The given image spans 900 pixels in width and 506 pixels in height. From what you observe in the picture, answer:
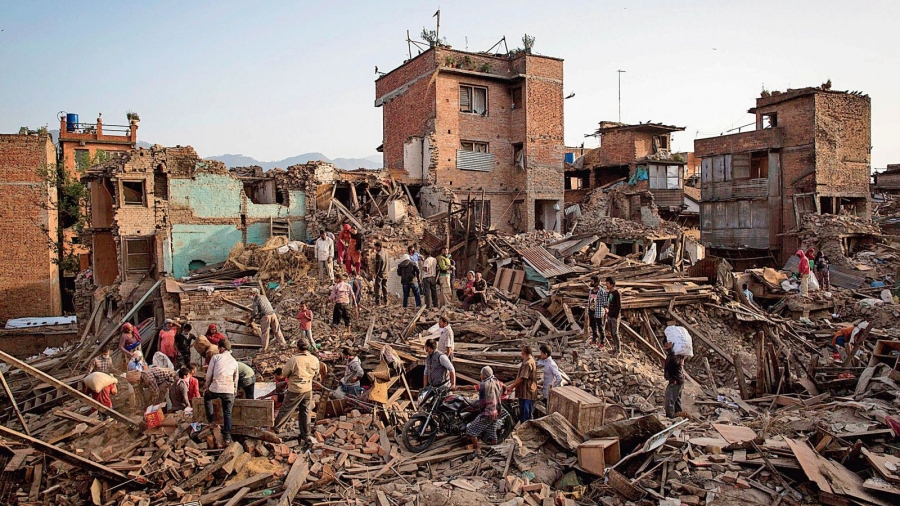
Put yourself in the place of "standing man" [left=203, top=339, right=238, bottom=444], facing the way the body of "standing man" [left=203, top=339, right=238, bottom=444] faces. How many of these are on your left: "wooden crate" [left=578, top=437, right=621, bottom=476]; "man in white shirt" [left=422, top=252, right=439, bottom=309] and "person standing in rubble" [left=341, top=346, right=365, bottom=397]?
0

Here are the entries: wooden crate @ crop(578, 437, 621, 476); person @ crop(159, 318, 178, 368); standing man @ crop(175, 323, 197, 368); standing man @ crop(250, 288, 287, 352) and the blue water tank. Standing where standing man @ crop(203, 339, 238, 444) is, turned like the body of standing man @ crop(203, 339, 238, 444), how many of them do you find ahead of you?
4

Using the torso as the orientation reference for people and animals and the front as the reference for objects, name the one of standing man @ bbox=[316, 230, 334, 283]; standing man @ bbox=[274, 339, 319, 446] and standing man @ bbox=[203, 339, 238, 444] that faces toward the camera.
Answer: standing man @ bbox=[316, 230, 334, 283]

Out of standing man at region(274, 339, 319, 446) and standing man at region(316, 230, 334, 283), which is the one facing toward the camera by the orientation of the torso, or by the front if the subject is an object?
standing man at region(316, 230, 334, 283)

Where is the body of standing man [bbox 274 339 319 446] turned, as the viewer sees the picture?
away from the camera

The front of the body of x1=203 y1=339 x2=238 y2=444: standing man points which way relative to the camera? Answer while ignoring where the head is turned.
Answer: away from the camera

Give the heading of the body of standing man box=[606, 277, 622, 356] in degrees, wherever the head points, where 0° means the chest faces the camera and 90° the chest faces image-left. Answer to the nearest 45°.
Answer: approximately 45°

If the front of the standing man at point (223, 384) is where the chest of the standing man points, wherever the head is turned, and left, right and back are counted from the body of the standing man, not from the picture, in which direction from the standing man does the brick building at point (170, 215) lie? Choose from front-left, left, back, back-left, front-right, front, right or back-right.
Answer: front

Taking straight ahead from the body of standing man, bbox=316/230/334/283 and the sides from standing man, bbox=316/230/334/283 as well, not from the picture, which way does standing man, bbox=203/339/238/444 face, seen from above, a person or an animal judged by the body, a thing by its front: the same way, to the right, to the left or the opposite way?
the opposite way

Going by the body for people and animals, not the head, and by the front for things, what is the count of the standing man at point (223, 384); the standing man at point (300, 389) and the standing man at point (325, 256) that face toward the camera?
1

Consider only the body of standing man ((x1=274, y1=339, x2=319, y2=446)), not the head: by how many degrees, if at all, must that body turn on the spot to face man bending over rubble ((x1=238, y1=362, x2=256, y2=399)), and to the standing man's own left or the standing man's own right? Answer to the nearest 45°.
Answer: approximately 45° to the standing man's own left

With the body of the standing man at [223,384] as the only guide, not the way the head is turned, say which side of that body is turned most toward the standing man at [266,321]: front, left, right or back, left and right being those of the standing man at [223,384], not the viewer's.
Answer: front

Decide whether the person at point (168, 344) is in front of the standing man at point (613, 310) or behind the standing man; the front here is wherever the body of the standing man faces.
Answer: in front

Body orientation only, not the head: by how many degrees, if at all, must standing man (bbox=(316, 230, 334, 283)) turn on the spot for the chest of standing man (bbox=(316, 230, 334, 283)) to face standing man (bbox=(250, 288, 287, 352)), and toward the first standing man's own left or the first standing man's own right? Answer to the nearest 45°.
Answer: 0° — they already face them

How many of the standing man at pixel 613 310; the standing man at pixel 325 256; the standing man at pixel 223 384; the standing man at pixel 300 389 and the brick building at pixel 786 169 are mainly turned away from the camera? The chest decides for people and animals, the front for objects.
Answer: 2

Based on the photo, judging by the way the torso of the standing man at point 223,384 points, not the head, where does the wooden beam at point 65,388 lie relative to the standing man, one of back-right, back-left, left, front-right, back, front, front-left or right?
left

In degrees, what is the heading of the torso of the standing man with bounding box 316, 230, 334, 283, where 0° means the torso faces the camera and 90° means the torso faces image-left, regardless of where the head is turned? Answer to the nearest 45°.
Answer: approximately 0°

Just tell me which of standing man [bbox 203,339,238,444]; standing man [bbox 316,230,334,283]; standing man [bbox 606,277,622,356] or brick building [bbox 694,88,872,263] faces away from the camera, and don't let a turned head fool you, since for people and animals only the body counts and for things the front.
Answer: standing man [bbox 203,339,238,444]

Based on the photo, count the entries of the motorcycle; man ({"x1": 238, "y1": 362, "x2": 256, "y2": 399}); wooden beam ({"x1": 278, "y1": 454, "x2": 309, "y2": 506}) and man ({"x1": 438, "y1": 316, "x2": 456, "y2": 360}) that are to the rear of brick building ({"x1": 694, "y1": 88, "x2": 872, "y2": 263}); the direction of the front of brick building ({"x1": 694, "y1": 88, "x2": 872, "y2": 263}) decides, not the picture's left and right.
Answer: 0

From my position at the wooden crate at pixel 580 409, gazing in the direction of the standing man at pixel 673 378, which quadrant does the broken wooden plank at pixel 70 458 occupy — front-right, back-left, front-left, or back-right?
back-left
